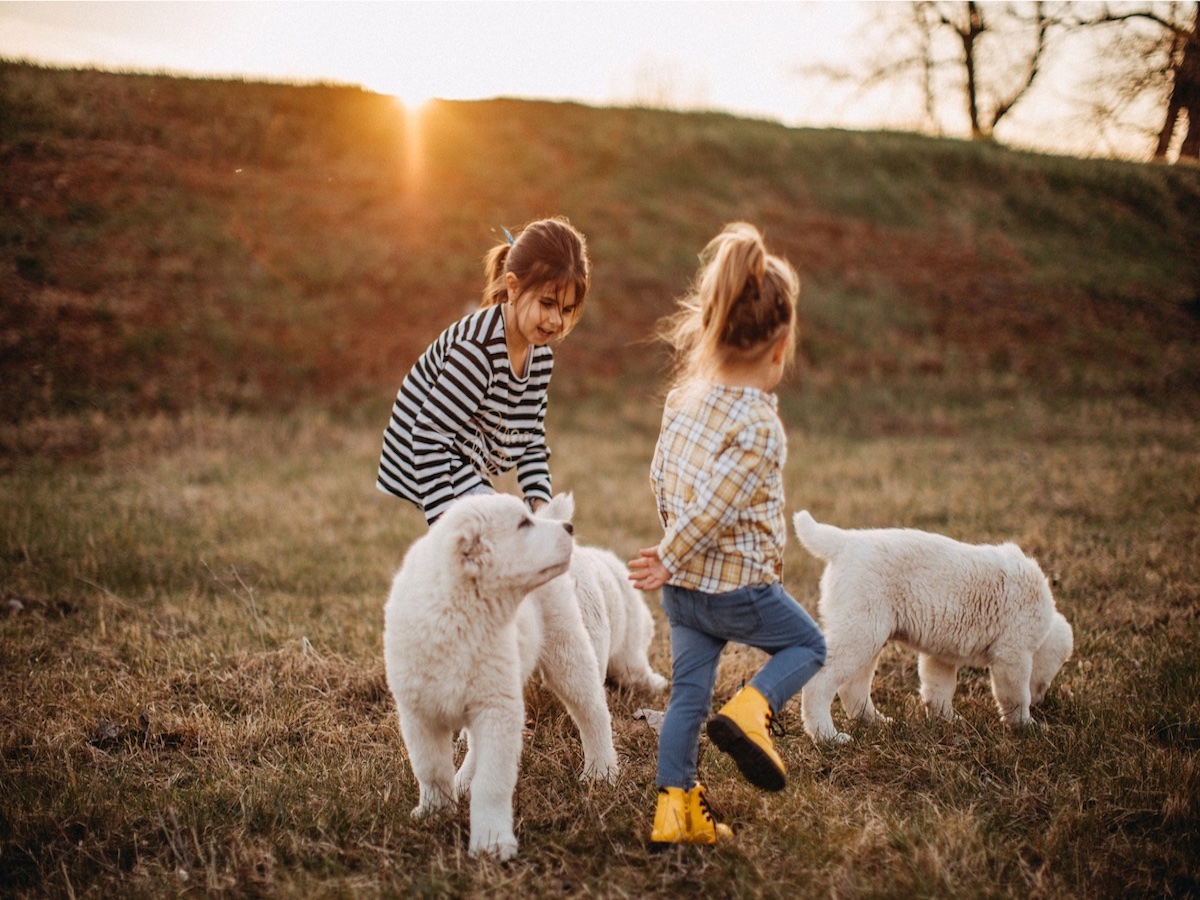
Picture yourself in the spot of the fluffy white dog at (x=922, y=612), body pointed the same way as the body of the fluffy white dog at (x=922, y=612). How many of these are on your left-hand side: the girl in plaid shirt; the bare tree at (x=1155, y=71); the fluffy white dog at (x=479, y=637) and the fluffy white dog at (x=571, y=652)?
1

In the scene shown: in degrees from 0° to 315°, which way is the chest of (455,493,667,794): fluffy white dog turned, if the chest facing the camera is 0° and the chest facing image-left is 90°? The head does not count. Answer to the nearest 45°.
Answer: approximately 45°

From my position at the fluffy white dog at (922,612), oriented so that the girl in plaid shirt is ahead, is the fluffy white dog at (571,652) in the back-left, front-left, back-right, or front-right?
front-right

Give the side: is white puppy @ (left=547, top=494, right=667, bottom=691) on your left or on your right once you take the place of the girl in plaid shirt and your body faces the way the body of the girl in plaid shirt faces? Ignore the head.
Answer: on your left

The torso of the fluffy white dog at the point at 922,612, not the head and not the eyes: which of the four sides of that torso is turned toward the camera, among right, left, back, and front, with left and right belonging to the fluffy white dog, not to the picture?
right

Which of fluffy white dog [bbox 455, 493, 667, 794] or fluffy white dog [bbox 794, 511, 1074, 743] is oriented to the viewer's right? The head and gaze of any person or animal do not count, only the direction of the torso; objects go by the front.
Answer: fluffy white dog [bbox 794, 511, 1074, 743]

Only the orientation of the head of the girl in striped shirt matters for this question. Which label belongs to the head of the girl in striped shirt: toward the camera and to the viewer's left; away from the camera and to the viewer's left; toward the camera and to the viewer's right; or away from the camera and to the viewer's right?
toward the camera and to the viewer's right

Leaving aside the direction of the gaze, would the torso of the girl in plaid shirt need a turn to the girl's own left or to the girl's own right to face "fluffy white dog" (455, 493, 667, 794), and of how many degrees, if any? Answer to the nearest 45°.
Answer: approximately 90° to the girl's own left

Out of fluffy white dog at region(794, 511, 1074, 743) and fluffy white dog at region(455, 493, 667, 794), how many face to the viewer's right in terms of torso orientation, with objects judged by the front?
1

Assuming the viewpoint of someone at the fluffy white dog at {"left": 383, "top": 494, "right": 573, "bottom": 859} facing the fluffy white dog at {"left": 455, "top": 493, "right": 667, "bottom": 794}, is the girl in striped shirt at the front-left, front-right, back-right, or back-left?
front-left

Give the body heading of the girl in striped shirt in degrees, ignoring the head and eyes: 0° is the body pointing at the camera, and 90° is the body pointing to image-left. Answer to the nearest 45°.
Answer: approximately 315°
